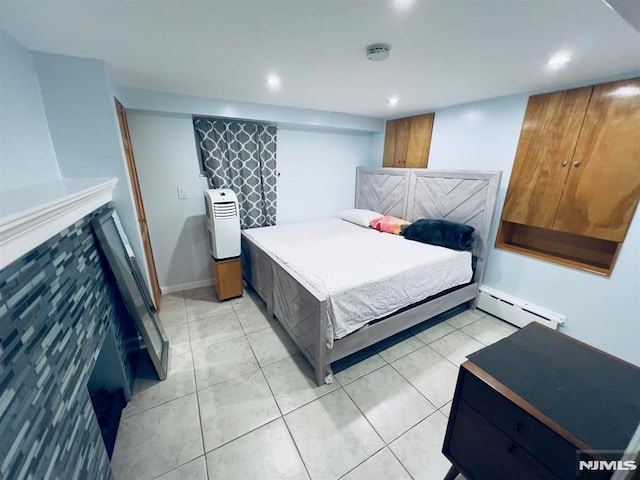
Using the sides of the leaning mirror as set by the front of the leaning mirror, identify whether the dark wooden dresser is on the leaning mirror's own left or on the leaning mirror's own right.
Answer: on the leaning mirror's own right

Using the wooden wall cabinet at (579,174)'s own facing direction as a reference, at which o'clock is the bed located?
The bed is roughly at 12 o'clock from the wooden wall cabinet.

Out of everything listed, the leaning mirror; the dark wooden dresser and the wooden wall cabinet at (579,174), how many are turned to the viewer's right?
1

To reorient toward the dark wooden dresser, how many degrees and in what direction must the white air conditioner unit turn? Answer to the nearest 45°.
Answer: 0° — it already faces it

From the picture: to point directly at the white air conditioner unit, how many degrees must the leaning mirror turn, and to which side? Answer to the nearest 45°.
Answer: approximately 45° to its left

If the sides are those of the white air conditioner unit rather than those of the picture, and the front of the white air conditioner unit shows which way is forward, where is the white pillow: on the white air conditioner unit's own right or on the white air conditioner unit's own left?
on the white air conditioner unit's own left

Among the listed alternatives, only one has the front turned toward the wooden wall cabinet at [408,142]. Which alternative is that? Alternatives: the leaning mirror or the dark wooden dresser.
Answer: the leaning mirror

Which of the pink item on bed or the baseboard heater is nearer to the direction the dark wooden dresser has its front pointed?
the pink item on bed

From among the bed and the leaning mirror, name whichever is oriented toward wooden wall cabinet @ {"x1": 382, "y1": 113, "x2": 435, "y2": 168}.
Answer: the leaning mirror

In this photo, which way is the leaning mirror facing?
to the viewer's right
